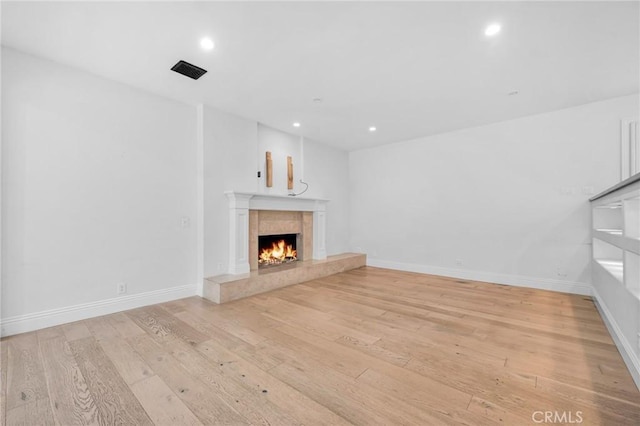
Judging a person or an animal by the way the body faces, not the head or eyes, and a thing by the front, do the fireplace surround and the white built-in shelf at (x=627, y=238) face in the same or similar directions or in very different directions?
very different directions

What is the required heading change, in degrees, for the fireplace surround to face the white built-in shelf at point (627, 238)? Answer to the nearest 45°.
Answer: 0° — it already faces it

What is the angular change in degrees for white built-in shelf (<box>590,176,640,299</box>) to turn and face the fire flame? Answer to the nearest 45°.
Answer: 0° — it already faces it

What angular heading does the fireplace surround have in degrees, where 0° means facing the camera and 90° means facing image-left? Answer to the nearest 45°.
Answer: approximately 315°

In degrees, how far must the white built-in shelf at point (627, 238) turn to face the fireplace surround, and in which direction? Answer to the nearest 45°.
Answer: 0° — it already faces it

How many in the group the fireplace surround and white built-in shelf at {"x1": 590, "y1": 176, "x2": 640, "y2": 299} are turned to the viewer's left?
1

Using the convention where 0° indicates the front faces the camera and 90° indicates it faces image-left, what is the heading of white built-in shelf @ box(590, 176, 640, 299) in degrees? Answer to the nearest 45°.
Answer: approximately 90°

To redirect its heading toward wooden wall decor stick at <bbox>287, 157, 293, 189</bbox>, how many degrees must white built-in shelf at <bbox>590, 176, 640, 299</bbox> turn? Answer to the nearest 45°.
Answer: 0° — it already faces it
